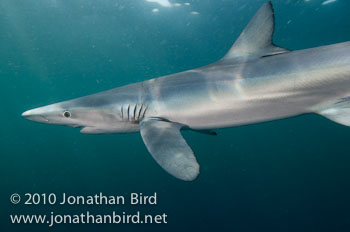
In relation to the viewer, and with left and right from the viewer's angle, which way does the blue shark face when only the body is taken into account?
facing to the left of the viewer
